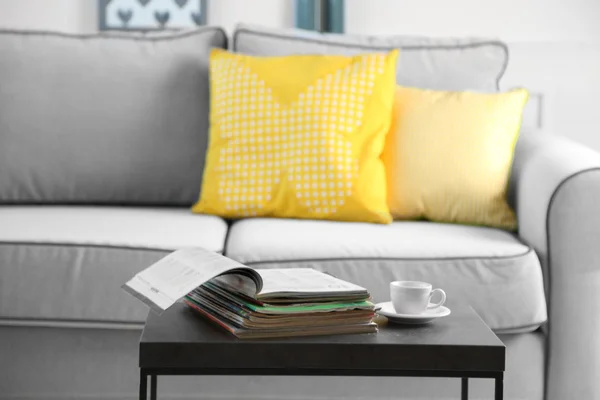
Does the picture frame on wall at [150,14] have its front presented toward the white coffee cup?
yes

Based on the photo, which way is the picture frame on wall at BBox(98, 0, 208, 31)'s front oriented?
toward the camera

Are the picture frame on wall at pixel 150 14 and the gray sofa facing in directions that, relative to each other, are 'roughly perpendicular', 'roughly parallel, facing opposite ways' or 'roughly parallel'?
roughly parallel

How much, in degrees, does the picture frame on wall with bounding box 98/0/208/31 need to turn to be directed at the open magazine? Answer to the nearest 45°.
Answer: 0° — it already faces it

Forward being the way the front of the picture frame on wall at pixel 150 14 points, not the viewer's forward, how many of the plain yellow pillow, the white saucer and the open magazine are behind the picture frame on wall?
0

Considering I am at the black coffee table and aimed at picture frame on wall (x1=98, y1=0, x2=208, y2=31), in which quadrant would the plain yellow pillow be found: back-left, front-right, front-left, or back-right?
front-right

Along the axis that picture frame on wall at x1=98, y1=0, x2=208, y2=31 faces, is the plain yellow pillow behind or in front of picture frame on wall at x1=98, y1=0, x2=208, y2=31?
in front

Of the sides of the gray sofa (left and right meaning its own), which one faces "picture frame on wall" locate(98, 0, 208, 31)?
back

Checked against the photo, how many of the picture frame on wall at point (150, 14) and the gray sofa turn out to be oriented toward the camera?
2

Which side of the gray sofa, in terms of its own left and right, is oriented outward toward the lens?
front

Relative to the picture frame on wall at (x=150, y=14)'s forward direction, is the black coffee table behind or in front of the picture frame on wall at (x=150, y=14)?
in front

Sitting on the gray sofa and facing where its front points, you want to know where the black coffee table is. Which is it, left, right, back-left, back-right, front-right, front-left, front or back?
front

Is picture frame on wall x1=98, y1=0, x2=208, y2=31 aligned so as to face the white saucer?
yes
